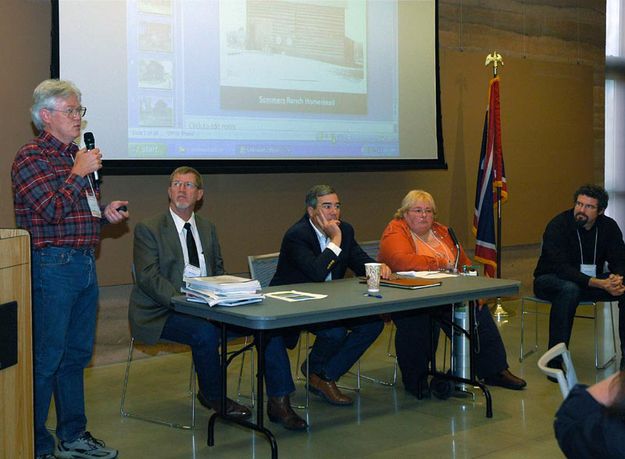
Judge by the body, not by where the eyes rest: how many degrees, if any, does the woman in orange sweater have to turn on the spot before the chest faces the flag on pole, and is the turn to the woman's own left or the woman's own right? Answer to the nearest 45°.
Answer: approximately 135° to the woman's own left

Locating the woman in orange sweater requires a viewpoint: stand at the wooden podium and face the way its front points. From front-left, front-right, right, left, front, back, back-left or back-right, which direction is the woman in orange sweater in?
left

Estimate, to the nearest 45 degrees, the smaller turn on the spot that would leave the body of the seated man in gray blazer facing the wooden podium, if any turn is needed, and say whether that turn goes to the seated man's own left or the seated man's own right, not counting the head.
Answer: approximately 45° to the seated man's own right

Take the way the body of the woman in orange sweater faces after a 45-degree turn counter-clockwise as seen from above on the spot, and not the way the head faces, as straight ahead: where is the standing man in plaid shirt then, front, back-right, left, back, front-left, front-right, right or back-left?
back-right

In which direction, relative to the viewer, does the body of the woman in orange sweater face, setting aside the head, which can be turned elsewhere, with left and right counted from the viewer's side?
facing the viewer and to the right of the viewer

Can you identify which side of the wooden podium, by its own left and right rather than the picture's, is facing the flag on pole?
left

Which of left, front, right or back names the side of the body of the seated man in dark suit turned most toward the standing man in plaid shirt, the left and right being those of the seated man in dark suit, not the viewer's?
right

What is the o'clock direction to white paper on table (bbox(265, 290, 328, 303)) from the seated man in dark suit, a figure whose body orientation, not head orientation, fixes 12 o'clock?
The white paper on table is roughly at 2 o'clock from the seated man in dark suit.
